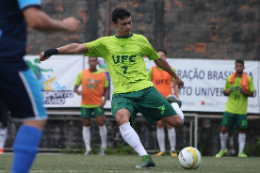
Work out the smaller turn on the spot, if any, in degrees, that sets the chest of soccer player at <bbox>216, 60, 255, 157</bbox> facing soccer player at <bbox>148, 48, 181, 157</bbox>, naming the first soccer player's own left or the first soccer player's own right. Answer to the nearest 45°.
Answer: approximately 90° to the first soccer player's own right

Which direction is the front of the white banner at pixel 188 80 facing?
toward the camera

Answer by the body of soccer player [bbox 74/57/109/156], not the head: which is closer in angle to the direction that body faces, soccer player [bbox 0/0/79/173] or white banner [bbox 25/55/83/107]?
the soccer player

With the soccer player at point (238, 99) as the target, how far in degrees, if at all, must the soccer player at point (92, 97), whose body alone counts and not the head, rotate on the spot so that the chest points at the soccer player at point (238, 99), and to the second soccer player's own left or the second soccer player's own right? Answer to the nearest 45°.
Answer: approximately 90° to the second soccer player's own left

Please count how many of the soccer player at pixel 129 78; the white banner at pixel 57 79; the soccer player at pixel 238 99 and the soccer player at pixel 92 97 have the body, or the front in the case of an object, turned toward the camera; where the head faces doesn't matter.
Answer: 4

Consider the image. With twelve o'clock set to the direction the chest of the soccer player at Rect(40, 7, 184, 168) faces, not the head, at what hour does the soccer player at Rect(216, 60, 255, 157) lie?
the soccer player at Rect(216, 60, 255, 157) is roughly at 7 o'clock from the soccer player at Rect(40, 7, 184, 168).

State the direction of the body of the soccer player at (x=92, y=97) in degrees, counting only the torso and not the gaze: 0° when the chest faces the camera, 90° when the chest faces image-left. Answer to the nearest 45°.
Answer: approximately 0°

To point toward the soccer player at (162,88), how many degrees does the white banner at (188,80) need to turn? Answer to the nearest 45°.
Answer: approximately 45° to its right

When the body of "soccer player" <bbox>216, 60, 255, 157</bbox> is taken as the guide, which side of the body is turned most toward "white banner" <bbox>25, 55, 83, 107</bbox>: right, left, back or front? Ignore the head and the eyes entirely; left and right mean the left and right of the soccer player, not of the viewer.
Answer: right

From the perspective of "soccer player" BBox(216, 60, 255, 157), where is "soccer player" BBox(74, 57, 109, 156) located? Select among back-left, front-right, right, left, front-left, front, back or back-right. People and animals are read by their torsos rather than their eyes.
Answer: right

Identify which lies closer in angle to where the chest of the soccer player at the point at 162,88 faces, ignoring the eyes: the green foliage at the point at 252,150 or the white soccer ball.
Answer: the white soccer ball

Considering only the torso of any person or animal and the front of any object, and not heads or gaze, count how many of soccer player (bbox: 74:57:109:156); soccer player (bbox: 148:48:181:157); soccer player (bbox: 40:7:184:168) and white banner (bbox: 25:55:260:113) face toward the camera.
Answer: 4

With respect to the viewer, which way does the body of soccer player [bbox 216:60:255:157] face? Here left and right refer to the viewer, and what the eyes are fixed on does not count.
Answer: facing the viewer

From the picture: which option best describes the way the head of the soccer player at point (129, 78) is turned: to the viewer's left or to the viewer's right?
to the viewer's right
